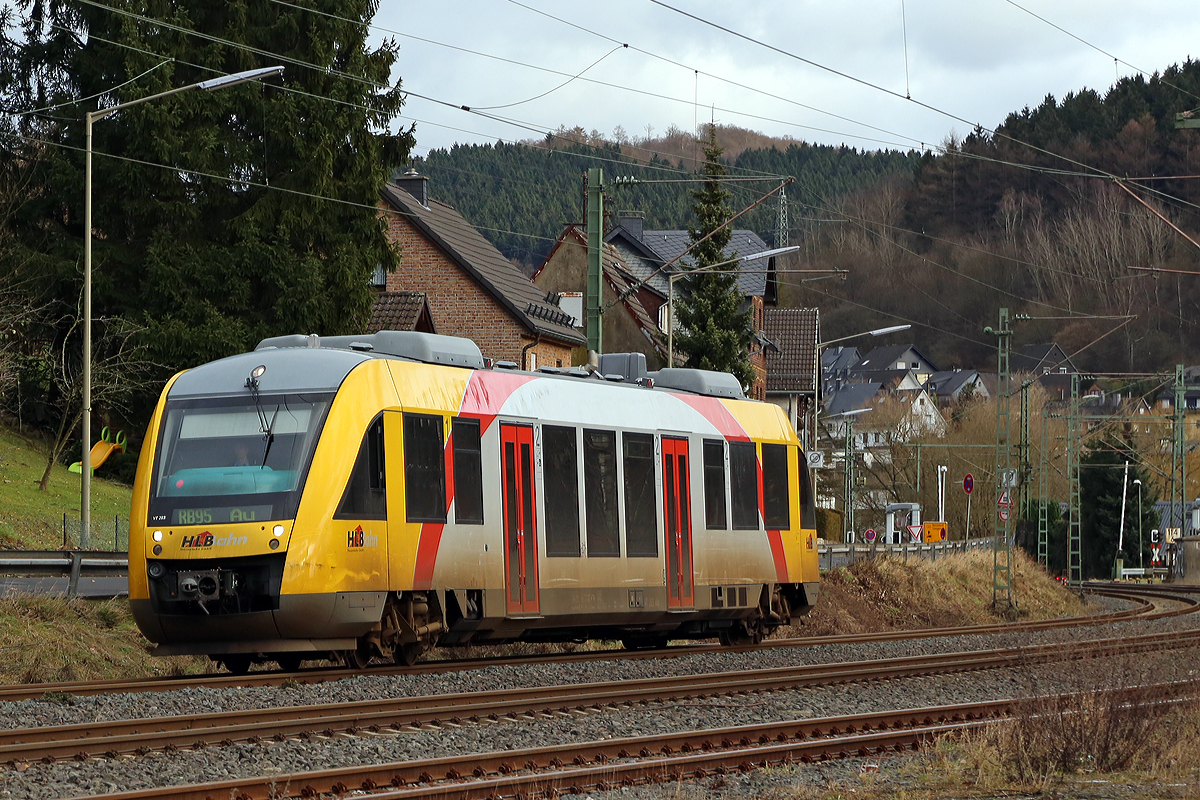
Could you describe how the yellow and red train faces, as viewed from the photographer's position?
facing the viewer and to the left of the viewer

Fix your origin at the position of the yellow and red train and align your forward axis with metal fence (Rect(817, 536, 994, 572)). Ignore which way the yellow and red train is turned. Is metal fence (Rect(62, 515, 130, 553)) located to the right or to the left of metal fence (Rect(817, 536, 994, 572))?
left

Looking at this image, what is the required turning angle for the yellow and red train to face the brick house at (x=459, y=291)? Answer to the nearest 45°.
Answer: approximately 135° to its right

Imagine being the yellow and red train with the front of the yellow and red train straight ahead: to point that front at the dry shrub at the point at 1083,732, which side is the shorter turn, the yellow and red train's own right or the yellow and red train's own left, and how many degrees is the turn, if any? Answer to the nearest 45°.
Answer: approximately 90° to the yellow and red train's own left

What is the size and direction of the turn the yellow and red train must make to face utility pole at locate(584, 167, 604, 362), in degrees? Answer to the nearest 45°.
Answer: approximately 135° to its right

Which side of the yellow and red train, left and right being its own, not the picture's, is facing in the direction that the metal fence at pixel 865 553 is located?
back

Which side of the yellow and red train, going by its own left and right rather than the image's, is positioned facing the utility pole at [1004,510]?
back

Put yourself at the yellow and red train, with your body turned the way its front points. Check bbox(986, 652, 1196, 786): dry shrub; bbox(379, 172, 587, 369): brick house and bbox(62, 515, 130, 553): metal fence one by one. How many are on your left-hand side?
1

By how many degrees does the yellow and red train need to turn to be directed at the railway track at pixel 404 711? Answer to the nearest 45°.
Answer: approximately 45° to its left
